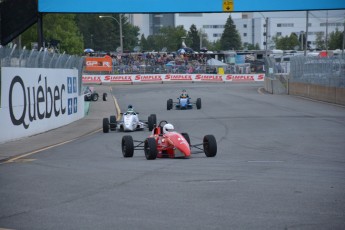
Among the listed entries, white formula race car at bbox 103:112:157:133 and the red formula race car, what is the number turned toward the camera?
2

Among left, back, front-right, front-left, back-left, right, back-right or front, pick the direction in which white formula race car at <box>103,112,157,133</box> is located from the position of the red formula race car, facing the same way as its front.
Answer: back

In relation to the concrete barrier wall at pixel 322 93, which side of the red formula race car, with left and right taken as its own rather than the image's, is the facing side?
back

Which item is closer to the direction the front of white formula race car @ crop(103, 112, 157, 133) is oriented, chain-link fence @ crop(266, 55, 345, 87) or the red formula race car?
the red formula race car

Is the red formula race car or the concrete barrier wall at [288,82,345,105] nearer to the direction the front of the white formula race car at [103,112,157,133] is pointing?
the red formula race car

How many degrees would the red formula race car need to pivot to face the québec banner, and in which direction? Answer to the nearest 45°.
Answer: approximately 135° to its right

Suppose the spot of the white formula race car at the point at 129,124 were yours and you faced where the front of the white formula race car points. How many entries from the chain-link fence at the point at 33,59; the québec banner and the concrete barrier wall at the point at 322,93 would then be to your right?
2

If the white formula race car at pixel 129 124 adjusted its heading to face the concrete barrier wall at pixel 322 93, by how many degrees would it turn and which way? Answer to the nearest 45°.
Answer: approximately 135° to its left

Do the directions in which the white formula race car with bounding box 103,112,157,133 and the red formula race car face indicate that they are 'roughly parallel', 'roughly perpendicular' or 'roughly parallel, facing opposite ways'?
roughly parallel

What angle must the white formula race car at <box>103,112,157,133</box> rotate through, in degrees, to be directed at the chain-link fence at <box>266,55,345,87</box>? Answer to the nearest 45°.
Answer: approximately 135° to its left

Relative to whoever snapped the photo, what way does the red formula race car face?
facing the viewer

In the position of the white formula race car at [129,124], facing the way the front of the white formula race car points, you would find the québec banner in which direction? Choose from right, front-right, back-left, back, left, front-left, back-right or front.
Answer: right
